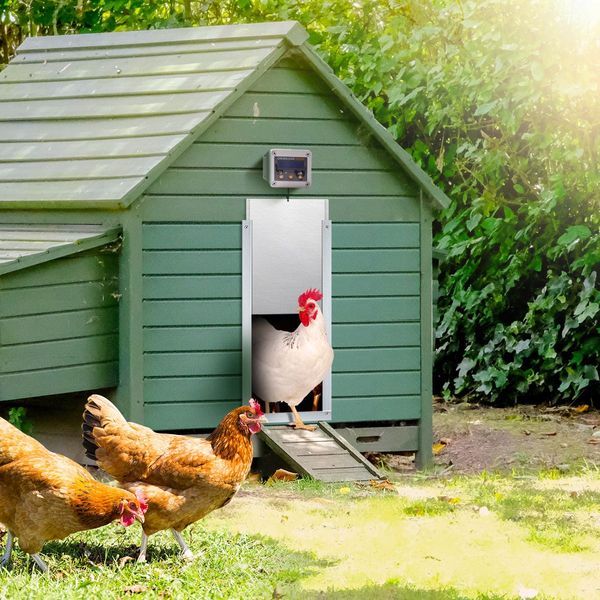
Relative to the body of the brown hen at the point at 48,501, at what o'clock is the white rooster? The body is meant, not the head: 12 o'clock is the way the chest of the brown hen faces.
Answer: The white rooster is roughly at 10 o'clock from the brown hen.

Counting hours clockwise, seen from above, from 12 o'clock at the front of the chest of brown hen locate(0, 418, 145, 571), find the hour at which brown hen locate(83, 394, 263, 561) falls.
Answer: brown hen locate(83, 394, 263, 561) is roughly at 11 o'clock from brown hen locate(0, 418, 145, 571).

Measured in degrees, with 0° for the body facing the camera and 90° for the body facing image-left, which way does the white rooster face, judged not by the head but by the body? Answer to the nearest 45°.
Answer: approximately 270°

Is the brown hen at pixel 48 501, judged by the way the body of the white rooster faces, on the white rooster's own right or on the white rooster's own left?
on the white rooster's own right

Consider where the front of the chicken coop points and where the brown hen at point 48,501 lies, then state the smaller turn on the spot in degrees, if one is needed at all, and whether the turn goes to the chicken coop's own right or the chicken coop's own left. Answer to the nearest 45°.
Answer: approximately 45° to the chicken coop's own right

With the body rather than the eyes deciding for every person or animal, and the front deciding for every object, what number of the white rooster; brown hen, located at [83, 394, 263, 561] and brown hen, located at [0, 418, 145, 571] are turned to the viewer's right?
3

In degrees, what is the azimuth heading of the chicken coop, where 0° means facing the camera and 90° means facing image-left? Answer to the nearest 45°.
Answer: approximately 315°

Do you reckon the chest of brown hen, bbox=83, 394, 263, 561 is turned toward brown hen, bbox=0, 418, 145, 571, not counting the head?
no

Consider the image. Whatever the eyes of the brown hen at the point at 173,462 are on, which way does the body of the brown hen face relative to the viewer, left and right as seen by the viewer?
facing to the right of the viewer

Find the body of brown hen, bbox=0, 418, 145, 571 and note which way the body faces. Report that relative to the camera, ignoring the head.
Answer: to the viewer's right

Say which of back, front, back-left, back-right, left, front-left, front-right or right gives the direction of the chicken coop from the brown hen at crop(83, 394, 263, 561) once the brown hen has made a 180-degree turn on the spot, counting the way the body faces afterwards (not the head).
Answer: right

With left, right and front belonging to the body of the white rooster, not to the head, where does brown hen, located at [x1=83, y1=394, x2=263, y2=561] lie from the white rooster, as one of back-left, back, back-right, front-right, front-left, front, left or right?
right
